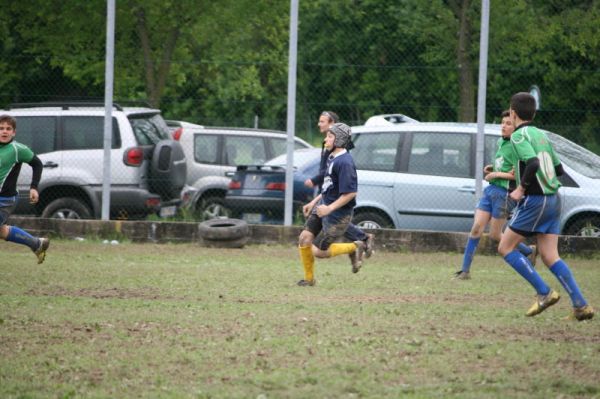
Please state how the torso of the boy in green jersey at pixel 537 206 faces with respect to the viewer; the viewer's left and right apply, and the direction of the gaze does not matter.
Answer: facing away from the viewer and to the left of the viewer

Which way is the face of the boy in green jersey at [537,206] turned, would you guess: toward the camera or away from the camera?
away from the camera

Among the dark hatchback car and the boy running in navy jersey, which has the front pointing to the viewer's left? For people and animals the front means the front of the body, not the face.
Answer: the boy running in navy jersey

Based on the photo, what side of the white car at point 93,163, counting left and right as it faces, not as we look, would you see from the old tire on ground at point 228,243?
back

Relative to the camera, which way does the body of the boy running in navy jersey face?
to the viewer's left

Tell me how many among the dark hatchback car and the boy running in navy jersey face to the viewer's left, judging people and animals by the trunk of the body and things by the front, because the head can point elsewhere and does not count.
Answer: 1

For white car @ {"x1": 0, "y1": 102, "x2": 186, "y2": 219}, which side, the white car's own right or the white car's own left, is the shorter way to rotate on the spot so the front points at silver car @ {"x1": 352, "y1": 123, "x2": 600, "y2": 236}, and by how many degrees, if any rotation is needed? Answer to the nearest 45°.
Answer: approximately 135° to the white car's own right

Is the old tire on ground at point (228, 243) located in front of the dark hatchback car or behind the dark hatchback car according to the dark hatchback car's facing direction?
behind

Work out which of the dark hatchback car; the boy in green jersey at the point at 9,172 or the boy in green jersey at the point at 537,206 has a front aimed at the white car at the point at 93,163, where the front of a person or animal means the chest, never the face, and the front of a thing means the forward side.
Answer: the boy in green jersey at the point at 537,206

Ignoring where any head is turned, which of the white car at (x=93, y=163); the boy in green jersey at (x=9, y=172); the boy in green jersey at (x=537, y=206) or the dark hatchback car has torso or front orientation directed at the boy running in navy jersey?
the boy in green jersey at (x=537, y=206)

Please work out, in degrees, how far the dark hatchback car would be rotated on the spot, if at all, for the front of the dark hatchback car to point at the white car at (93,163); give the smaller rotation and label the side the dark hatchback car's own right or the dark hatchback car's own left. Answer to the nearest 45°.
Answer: approximately 135° to the dark hatchback car's own left

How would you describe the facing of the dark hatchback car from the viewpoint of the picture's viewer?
facing away from the viewer and to the right of the viewer
